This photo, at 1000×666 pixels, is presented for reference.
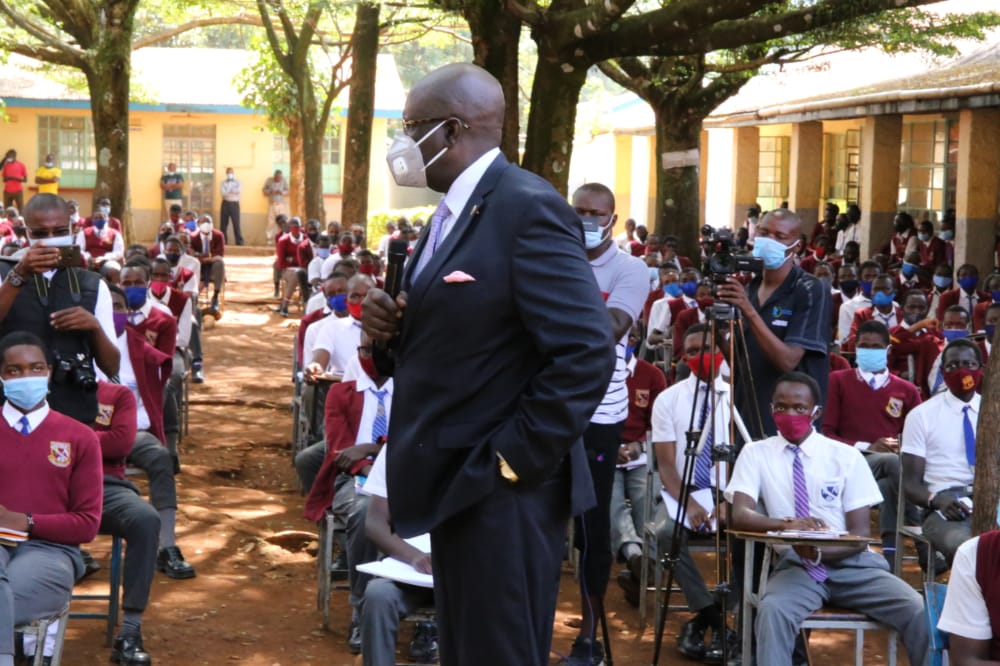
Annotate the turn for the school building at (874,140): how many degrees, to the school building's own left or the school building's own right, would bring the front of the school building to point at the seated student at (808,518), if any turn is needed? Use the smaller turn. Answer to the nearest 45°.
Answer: approximately 45° to the school building's own left

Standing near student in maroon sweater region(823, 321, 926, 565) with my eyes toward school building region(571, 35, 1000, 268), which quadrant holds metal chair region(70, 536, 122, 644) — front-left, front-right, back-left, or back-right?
back-left

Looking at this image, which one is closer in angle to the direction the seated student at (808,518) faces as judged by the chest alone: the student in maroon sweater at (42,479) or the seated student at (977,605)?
the seated student

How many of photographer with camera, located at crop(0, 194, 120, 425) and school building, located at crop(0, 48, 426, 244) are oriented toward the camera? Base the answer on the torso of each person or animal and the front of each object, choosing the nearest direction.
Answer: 2

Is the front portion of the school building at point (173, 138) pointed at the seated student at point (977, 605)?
yes

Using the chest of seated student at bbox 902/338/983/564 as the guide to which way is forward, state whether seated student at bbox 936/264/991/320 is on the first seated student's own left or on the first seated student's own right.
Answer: on the first seated student's own left

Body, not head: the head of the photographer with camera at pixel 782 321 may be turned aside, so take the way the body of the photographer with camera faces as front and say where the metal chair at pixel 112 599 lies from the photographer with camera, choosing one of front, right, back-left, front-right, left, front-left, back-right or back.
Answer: front-right
